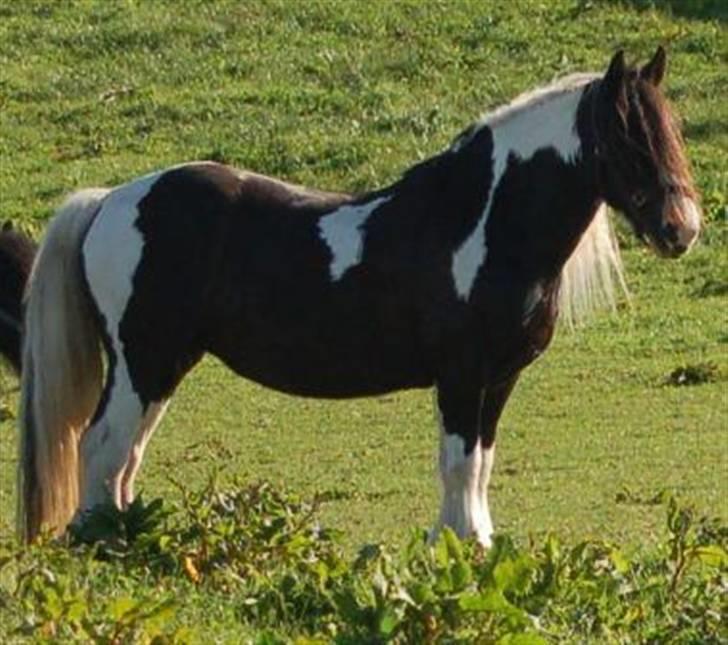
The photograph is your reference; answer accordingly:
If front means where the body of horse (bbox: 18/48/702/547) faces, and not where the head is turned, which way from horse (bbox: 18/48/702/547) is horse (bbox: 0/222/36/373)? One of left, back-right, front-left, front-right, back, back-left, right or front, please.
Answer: back-left

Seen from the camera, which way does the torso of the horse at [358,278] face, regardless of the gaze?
to the viewer's right
